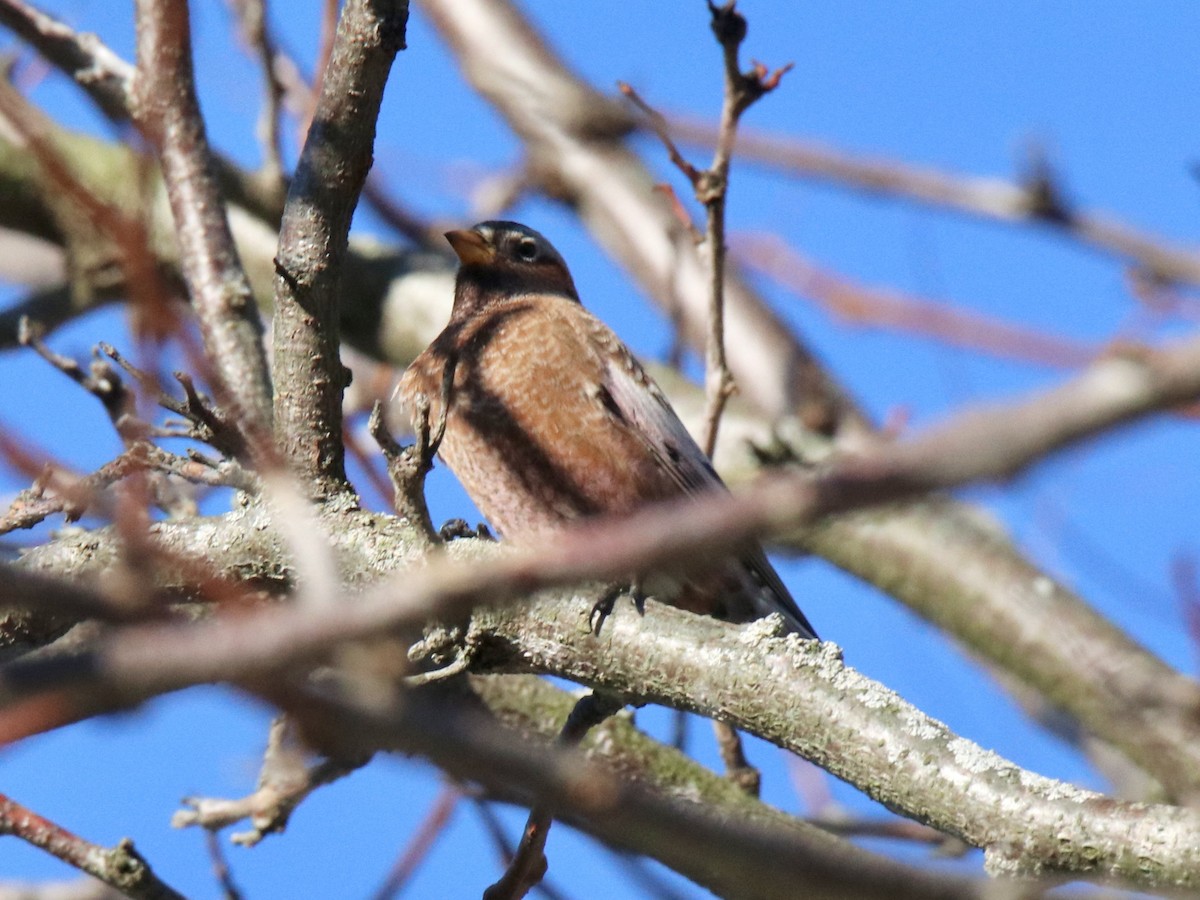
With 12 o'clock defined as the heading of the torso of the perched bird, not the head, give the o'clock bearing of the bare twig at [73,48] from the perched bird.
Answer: The bare twig is roughly at 2 o'clock from the perched bird.

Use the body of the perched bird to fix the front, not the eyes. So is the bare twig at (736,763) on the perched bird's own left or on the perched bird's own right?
on the perched bird's own left

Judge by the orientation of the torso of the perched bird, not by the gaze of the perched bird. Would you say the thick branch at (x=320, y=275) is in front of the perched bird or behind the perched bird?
in front

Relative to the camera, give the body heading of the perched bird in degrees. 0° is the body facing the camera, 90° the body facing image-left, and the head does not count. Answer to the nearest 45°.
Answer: approximately 45°

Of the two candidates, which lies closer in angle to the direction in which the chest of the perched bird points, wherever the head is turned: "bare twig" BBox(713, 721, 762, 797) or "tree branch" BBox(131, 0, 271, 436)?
the tree branch
